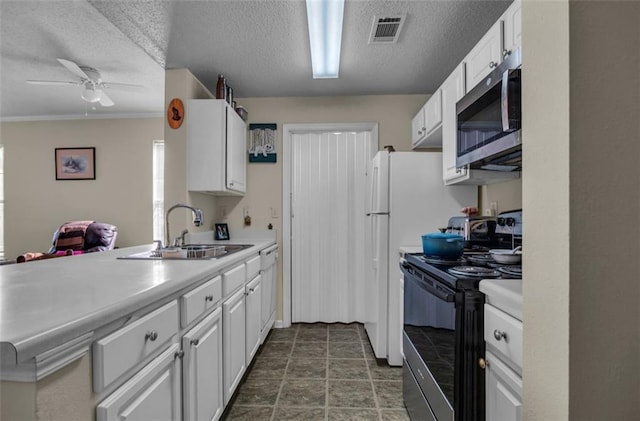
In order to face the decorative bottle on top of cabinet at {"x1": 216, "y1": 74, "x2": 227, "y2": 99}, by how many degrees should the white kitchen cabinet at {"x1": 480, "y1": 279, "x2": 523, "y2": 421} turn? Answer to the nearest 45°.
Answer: approximately 90° to its right

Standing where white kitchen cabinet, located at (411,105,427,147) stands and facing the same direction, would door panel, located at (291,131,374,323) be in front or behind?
in front

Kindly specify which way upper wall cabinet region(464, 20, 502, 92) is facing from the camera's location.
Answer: facing the viewer and to the left of the viewer

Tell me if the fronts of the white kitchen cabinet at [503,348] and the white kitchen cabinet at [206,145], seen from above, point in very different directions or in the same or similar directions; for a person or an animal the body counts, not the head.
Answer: very different directions

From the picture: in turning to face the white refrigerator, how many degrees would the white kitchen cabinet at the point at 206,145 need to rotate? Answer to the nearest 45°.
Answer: approximately 45° to its right

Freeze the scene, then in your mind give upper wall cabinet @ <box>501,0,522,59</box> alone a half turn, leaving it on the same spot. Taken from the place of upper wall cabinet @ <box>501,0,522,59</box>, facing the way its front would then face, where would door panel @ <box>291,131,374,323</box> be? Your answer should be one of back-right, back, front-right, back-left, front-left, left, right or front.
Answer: left

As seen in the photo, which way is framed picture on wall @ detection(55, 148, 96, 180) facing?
toward the camera

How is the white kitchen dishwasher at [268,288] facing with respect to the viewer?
to the viewer's right

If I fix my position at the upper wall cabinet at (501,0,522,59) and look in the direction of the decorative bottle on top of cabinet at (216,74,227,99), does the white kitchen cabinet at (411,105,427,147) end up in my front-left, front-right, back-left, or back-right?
front-right

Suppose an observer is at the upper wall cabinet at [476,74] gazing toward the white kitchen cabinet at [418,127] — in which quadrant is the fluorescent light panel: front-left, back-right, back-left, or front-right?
front-left

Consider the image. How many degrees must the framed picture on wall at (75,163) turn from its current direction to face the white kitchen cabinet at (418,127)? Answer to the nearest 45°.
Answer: approximately 45° to its left

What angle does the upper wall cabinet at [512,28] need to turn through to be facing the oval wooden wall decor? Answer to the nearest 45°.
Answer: approximately 45° to its right

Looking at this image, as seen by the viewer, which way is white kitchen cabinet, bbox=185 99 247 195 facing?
to the viewer's right
